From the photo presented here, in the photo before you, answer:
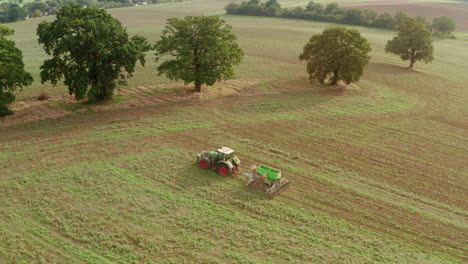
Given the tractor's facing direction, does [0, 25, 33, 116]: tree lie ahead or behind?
ahead

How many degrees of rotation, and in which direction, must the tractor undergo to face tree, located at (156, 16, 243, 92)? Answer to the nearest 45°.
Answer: approximately 45° to its right

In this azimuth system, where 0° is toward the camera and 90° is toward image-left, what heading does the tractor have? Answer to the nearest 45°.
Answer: approximately 135°

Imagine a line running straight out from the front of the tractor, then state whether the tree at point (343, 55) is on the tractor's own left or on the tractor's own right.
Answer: on the tractor's own right

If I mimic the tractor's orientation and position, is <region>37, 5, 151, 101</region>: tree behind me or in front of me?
in front
